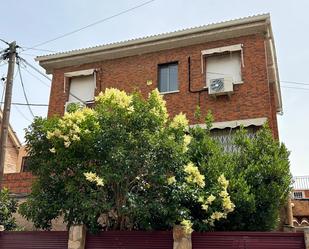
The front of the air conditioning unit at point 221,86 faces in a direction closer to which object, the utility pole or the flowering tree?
the flowering tree

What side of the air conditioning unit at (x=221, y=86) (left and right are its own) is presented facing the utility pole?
right

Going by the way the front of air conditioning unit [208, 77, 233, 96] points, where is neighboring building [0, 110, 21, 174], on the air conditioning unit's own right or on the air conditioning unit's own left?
on the air conditioning unit's own right

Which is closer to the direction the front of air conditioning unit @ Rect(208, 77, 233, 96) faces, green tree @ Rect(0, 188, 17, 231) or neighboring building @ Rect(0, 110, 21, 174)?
the green tree

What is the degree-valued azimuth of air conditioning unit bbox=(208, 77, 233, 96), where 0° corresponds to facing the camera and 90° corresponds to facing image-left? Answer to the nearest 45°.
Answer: approximately 0°

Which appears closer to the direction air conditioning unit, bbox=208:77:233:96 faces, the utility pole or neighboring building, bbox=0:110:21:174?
the utility pole

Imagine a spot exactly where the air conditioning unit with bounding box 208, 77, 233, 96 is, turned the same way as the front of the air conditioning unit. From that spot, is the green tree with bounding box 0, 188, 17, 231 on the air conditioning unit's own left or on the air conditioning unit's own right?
on the air conditioning unit's own right

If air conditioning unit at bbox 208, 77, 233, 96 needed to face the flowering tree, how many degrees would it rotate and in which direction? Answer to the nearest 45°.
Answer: approximately 45° to its right
